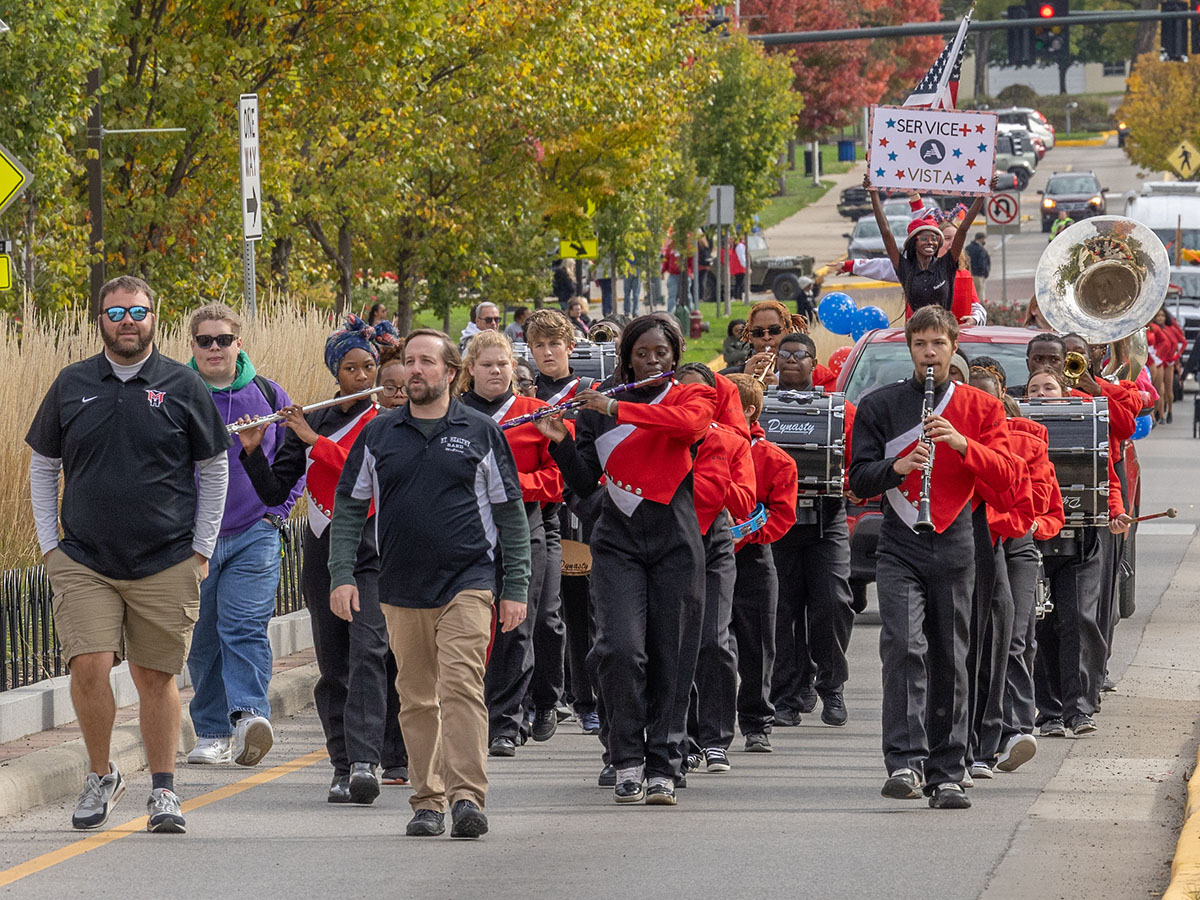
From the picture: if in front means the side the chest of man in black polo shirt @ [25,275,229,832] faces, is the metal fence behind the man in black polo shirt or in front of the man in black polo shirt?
behind

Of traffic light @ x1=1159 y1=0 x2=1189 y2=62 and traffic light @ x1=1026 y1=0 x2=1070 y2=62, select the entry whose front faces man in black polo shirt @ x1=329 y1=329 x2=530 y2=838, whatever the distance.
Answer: traffic light @ x1=1026 y1=0 x2=1070 y2=62

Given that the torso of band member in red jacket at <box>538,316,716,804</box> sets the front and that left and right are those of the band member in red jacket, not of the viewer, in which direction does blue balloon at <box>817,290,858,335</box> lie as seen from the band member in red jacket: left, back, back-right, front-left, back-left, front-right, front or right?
back

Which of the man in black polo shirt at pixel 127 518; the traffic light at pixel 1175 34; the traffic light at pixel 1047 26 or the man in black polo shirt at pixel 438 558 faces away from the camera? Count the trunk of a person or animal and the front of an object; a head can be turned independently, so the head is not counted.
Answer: the traffic light at pixel 1175 34

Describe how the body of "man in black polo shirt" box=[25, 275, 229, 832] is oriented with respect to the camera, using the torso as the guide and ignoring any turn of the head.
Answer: toward the camera

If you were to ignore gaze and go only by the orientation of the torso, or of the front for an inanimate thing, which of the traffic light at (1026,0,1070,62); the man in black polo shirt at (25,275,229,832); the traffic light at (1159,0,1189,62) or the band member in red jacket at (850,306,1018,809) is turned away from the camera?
the traffic light at (1159,0,1189,62)

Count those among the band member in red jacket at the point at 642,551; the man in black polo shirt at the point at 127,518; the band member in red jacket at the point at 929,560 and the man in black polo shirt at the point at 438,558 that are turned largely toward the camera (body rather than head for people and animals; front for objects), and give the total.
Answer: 4

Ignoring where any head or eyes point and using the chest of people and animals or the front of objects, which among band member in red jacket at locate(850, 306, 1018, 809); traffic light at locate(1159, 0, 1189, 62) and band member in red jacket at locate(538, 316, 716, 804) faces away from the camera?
the traffic light

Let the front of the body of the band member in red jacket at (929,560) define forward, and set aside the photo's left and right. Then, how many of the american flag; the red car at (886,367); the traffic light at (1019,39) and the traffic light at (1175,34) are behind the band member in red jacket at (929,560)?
4

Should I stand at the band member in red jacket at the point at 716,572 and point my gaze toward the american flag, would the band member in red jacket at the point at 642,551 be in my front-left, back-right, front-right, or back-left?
back-left

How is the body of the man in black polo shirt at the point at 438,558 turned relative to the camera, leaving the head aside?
toward the camera

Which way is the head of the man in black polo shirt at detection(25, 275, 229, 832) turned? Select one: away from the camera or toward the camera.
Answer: toward the camera

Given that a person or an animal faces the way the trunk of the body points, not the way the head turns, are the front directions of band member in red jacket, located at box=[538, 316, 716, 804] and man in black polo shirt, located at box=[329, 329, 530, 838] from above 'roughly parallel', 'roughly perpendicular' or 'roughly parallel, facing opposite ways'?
roughly parallel

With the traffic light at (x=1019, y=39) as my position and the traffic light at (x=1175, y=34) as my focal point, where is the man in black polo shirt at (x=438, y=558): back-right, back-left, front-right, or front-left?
back-right

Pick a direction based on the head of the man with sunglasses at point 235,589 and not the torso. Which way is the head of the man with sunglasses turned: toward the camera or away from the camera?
toward the camera

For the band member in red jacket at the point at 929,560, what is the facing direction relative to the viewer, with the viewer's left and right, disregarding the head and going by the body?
facing the viewer

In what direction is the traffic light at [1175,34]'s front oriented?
away from the camera
